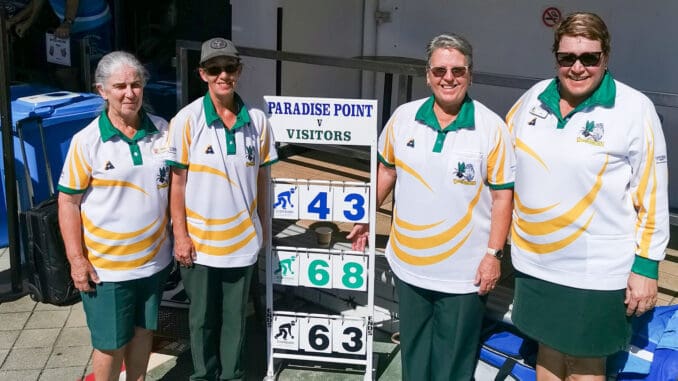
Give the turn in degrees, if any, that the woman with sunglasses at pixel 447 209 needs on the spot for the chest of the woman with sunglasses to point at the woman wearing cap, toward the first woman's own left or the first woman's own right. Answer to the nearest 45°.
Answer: approximately 90° to the first woman's own right

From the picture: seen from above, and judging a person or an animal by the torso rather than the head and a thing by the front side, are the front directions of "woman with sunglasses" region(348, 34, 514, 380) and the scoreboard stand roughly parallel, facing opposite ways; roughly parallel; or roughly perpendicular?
roughly parallel

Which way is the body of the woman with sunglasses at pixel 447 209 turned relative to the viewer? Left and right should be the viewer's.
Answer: facing the viewer

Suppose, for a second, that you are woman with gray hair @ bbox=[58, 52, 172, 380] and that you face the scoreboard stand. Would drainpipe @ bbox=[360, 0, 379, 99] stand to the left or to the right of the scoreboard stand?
left

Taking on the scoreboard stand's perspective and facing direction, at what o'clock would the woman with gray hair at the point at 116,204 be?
The woman with gray hair is roughly at 2 o'clock from the scoreboard stand.

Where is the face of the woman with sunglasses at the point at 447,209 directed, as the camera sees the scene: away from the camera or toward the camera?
toward the camera

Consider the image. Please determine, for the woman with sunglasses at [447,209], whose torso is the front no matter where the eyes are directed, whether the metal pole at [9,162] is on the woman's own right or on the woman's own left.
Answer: on the woman's own right

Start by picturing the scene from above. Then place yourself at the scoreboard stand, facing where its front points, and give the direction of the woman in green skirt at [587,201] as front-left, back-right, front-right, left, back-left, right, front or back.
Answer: front-left

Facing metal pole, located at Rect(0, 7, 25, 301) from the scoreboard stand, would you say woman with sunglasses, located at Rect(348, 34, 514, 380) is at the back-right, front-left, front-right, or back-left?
back-right

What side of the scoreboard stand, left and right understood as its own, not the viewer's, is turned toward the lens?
front

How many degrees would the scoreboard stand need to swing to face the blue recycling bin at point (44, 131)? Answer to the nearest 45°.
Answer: approximately 135° to its right

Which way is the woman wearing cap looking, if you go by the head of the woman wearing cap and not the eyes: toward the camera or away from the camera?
toward the camera

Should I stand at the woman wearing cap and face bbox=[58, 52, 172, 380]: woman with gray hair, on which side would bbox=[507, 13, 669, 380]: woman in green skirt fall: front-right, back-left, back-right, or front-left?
back-left

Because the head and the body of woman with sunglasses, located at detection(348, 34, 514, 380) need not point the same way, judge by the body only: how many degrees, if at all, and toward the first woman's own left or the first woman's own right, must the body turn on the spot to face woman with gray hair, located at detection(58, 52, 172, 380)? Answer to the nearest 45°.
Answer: approximately 90° to the first woman's own right

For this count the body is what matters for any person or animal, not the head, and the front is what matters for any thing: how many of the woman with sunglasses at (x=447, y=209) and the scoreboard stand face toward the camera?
2
